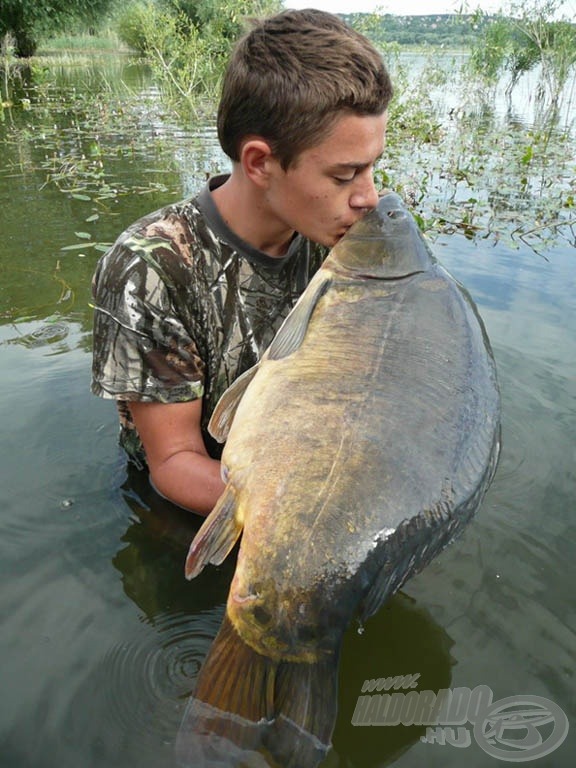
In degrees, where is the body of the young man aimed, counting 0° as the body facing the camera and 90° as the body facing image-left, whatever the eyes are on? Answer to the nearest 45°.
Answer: approximately 315°

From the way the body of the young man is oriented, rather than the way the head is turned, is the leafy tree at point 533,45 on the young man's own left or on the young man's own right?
on the young man's own left

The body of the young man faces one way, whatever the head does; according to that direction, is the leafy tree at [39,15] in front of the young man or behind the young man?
behind

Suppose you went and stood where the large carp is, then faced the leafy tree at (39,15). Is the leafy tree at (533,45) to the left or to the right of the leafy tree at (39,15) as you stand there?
right

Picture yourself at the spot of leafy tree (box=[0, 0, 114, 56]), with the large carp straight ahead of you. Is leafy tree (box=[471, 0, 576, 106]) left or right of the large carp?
left
